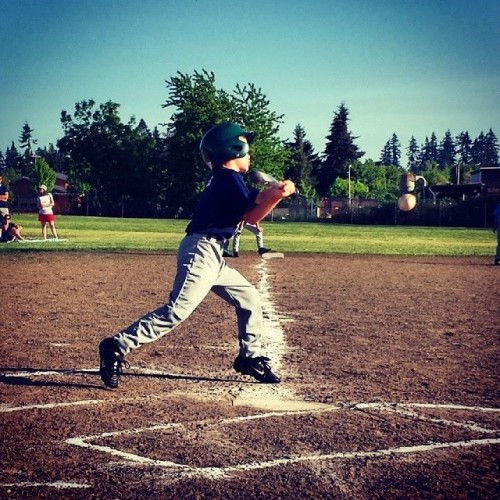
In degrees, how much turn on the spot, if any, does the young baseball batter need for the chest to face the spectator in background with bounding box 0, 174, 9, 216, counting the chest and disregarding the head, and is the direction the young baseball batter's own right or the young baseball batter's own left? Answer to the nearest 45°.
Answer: approximately 90° to the young baseball batter's own left

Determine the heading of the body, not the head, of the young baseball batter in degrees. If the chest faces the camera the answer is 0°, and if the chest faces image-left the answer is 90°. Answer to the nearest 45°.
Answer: approximately 270°
